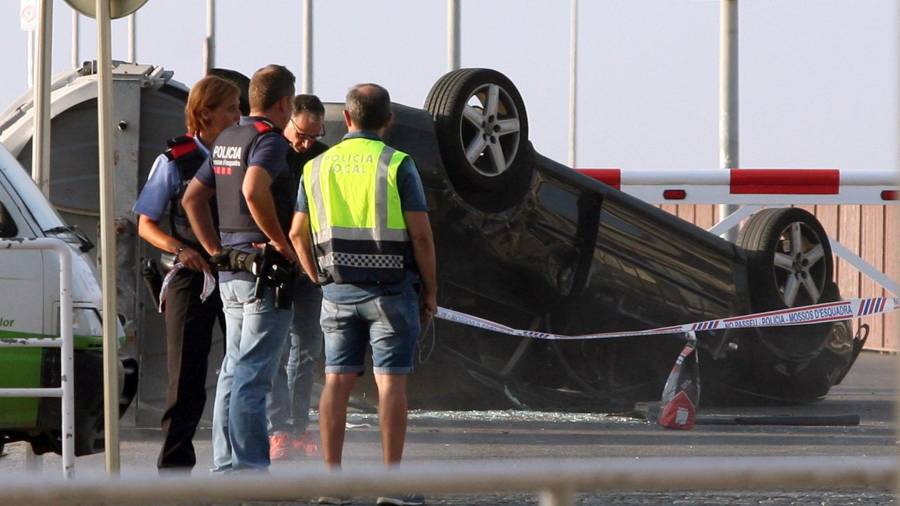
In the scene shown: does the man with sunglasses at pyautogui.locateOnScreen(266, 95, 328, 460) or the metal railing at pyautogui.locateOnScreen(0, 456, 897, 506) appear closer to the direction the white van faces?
the man with sunglasses

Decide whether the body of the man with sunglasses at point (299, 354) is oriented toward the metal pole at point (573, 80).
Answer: no

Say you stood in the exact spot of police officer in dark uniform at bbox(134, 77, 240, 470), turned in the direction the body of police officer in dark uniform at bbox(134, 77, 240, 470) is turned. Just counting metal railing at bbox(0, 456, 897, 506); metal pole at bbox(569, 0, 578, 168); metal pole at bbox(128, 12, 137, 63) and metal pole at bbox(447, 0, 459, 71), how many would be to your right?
1

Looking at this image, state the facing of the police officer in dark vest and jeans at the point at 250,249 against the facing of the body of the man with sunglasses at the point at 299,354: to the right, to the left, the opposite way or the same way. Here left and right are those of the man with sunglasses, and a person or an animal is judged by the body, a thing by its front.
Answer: the opposite way

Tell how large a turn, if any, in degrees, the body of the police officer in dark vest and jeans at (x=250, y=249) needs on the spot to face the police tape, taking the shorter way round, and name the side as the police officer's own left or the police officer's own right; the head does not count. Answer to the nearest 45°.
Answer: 0° — they already face it

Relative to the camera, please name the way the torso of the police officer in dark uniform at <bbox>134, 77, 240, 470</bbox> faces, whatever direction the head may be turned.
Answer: to the viewer's right

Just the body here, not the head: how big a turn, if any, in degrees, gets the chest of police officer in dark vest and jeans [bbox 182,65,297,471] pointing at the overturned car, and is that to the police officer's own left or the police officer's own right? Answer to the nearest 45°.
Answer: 0° — they already face it

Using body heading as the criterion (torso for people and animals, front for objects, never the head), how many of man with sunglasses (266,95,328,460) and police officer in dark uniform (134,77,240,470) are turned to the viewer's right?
1

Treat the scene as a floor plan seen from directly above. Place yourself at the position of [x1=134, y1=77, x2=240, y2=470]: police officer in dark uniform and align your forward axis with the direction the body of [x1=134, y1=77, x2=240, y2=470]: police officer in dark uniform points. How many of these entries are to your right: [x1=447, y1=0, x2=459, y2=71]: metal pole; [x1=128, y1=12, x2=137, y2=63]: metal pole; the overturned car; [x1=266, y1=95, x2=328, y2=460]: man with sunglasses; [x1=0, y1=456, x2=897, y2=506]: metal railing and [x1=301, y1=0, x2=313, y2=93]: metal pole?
1

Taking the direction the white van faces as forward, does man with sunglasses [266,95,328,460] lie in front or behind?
in front

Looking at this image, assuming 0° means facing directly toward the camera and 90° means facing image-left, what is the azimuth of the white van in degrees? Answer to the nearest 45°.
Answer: approximately 270°
